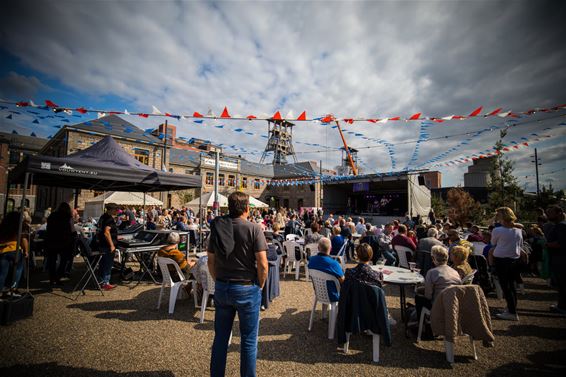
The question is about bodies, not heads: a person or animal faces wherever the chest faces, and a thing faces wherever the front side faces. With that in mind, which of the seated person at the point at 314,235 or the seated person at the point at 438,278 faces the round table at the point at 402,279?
the seated person at the point at 438,278

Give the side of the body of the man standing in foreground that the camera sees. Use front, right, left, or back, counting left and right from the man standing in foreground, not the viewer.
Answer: back

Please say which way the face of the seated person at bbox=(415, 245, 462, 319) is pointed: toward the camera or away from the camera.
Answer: away from the camera

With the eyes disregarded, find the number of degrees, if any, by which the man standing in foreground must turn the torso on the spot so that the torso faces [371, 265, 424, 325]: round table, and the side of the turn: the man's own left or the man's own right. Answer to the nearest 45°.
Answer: approximately 45° to the man's own right

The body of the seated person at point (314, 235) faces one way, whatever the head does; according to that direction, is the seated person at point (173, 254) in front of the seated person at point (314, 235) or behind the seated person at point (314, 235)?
behind

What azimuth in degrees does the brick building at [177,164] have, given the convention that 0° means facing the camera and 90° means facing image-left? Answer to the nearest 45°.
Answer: approximately 315°

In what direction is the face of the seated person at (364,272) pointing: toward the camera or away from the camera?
away from the camera

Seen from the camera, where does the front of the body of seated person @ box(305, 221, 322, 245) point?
away from the camera

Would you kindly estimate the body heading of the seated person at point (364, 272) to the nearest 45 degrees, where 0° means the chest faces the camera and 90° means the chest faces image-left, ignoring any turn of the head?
approximately 180°

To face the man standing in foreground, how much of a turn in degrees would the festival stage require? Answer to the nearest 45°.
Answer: approximately 45° to its left

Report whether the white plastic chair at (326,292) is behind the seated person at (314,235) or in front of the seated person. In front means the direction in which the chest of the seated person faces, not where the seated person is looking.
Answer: behind
